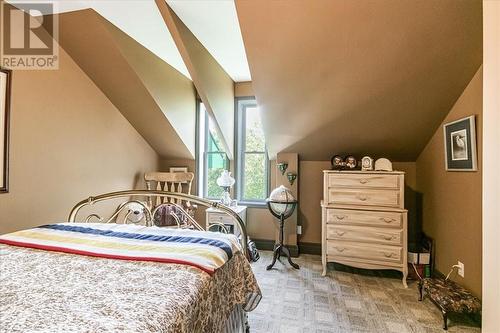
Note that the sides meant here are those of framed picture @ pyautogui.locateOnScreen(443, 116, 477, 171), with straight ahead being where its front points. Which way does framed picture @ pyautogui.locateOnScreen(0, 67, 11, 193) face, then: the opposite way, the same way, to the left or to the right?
the opposite way

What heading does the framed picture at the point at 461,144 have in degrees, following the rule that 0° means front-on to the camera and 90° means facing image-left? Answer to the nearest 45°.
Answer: approximately 45°

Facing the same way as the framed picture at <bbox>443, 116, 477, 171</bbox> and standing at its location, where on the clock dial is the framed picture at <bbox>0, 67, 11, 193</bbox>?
the framed picture at <bbox>0, 67, 11, 193</bbox> is roughly at 12 o'clock from the framed picture at <bbox>443, 116, 477, 171</bbox>.

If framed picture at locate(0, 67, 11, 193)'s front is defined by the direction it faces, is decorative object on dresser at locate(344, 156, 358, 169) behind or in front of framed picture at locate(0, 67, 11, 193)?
in front

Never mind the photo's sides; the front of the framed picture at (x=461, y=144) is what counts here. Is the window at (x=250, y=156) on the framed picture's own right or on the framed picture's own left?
on the framed picture's own right

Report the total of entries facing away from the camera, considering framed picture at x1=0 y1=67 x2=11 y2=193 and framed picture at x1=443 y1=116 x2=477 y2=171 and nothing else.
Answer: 0

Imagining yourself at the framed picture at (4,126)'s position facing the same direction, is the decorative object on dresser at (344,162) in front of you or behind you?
in front

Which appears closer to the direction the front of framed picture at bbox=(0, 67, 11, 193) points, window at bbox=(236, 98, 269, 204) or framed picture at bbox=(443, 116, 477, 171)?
the framed picture

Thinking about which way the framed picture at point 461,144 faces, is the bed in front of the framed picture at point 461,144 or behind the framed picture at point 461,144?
in front

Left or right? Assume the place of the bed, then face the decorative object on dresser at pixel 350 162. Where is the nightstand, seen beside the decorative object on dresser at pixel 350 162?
left

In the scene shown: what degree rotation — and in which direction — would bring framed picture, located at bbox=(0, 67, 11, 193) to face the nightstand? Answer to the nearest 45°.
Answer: approximately 45° to its left

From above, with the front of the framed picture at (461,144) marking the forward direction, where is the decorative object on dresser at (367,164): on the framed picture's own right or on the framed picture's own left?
on the framed picture's own right
